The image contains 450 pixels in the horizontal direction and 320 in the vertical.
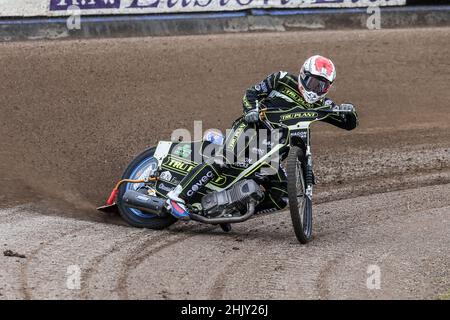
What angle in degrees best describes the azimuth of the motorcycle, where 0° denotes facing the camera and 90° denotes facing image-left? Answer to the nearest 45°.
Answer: approximately 315°

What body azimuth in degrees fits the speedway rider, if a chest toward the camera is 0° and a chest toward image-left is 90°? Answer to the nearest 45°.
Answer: approximately 315°

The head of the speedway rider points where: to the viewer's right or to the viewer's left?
to the viewer's right
